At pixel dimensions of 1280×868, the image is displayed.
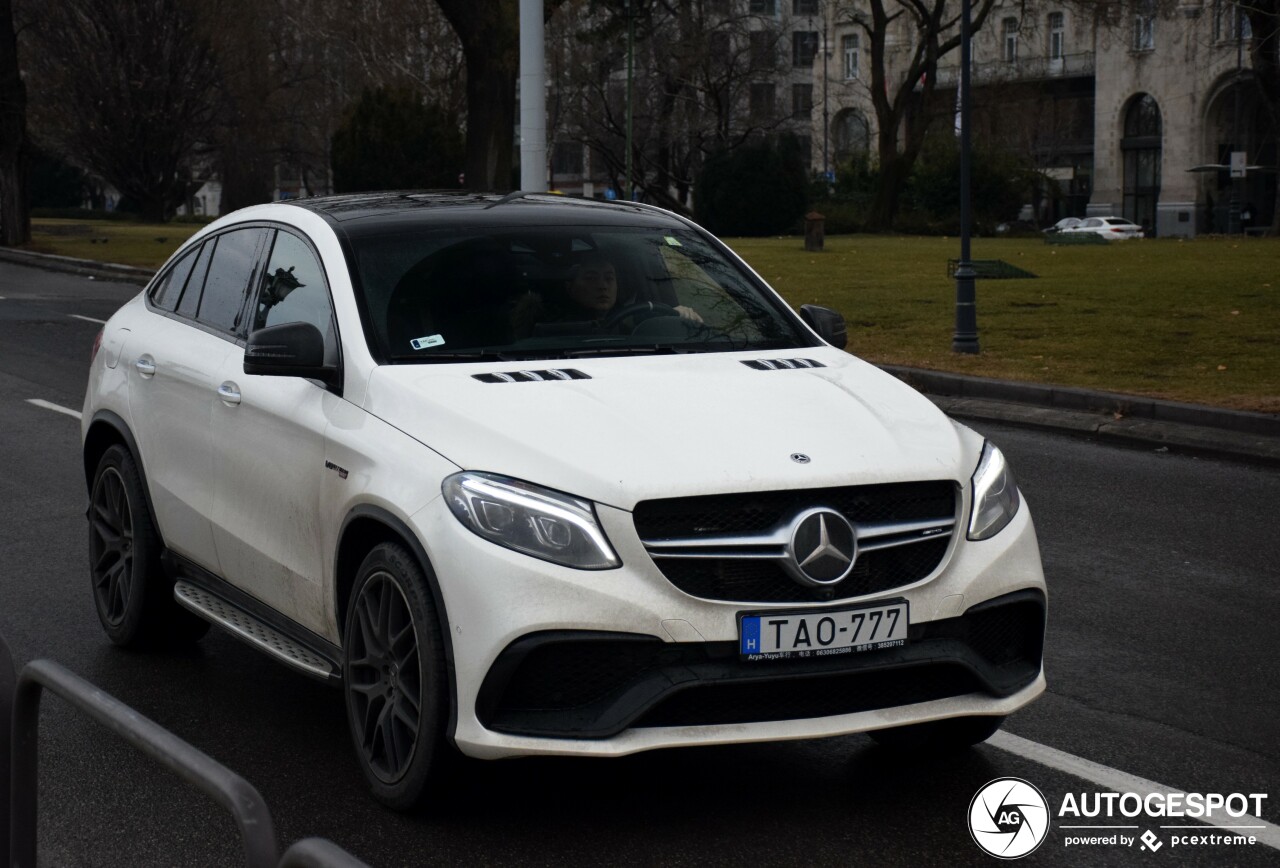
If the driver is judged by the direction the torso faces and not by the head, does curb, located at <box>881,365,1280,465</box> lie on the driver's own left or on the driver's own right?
on the driver's own left

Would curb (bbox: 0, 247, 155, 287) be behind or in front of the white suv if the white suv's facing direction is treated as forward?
behind

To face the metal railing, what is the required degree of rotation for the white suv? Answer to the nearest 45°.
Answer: approximately 90° to its right

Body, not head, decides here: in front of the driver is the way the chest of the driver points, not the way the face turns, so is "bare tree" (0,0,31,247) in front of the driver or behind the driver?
behind

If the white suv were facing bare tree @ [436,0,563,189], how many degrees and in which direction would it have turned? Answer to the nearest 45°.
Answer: approximately 135° to its left

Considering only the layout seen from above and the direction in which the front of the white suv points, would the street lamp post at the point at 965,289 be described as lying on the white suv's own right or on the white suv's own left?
on the white suv's own left

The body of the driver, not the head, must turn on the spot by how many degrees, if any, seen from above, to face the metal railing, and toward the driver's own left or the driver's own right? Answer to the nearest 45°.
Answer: approximately 45° to the driver's own right

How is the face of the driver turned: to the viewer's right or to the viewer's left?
to the viewer's right

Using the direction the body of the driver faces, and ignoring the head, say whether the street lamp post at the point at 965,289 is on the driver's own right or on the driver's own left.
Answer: on the driver's own left

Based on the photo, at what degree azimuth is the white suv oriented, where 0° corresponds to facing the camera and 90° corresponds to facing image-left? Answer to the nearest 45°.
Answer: approximately 315°

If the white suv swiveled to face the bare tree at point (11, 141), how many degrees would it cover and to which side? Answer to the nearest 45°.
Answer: approximately 135° to its left
